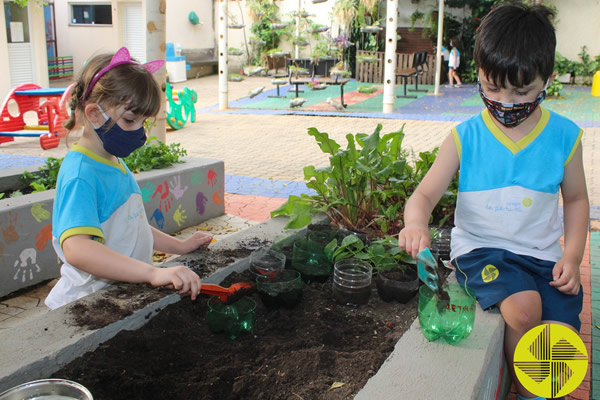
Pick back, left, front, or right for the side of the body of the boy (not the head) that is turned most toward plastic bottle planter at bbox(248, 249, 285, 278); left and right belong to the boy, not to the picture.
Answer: right

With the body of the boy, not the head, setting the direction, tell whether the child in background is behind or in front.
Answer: behind

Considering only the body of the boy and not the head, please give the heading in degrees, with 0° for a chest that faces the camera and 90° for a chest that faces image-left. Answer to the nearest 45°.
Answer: approximately 0°

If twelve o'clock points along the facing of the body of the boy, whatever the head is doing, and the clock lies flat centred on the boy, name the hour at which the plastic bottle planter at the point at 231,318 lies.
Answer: The plastic bottle planter is roughly at 2 o'clock from the boy.

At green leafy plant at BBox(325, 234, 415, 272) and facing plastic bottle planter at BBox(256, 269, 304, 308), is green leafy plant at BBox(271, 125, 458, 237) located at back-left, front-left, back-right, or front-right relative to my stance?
back-right

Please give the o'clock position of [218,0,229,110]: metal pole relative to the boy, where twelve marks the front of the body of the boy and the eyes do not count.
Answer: The metal pole is roughly at 5 o'clock from the boy.

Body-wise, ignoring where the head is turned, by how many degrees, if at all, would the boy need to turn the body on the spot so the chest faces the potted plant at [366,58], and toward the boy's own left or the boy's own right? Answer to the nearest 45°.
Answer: approximately 180°

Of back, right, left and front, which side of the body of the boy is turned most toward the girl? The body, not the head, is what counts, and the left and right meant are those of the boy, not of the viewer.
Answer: right
